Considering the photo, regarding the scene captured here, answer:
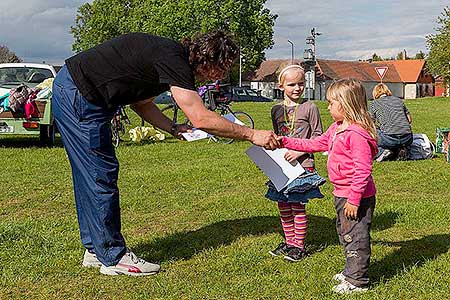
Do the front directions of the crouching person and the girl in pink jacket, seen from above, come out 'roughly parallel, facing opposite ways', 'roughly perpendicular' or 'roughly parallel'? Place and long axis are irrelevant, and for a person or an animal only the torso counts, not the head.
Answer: roughly perpendicular

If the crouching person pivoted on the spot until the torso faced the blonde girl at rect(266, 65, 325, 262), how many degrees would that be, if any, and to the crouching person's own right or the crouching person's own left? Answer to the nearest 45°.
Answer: approximately 180°

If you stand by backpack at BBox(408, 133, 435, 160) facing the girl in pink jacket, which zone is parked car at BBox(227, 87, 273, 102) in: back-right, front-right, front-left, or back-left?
back-right

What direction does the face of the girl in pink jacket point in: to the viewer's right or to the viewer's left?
to the viewer's left

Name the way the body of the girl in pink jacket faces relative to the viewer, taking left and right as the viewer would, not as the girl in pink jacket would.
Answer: facing to the left of the viewer

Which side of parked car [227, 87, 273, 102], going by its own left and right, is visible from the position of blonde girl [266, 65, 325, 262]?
right

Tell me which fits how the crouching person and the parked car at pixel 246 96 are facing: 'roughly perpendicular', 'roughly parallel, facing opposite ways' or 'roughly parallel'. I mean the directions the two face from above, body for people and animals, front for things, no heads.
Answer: roughly perpendicular

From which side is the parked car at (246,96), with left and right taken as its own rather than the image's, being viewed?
right

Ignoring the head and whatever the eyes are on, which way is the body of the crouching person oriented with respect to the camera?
away from the camera

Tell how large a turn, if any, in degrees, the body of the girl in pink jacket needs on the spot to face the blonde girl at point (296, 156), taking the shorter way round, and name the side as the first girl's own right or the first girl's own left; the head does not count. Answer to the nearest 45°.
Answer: approximately 45° to the first girl's own right

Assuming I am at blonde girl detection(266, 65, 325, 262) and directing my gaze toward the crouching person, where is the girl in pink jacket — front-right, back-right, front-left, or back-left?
back-right

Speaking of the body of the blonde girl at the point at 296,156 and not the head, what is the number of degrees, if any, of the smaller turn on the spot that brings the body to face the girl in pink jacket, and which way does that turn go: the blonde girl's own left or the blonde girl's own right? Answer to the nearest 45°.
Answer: approximately 90° to the blonde girl's own left
